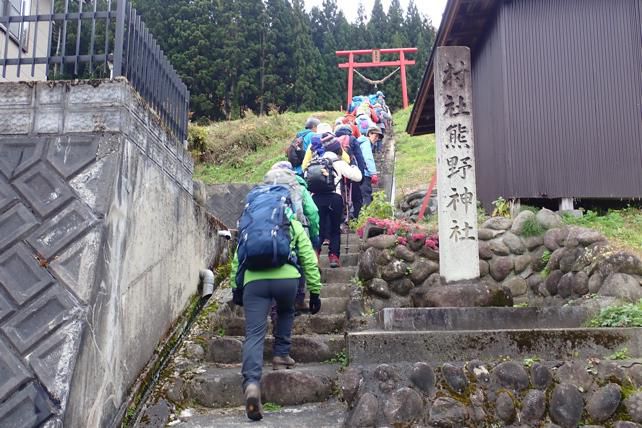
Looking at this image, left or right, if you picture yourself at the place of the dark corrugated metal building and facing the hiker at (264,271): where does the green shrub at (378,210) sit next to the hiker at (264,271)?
right

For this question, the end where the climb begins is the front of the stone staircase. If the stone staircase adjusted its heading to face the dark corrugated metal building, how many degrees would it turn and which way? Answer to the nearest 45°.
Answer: approximately 135° to its left

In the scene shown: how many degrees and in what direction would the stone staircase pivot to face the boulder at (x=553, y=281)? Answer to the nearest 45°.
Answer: approximately 90° to its left

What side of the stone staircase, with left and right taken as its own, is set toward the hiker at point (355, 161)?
back

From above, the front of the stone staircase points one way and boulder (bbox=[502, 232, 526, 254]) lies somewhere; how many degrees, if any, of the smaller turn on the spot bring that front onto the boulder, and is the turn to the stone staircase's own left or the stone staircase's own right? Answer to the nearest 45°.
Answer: approximately 90° to the stone staircase's own left

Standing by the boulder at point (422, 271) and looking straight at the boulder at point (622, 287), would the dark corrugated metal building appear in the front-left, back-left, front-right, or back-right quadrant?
front-left

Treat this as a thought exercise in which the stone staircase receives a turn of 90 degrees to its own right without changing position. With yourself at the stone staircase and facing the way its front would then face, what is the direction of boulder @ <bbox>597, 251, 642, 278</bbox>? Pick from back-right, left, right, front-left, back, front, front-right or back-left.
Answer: back

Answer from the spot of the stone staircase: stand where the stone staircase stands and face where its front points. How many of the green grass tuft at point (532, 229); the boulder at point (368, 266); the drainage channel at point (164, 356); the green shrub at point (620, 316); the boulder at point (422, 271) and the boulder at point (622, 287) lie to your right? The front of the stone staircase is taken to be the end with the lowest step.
1

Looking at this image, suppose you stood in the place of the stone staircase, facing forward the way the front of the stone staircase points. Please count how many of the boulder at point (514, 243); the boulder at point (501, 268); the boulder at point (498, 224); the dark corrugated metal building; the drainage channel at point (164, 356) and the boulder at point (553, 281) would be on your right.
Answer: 1

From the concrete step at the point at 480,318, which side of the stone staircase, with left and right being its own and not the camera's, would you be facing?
left

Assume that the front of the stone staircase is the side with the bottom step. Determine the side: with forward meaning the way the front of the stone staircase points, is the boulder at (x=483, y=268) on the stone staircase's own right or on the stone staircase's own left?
on the stone staircase's own left

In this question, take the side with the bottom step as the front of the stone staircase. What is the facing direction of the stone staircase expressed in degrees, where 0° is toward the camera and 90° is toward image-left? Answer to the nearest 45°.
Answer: approximately 0°

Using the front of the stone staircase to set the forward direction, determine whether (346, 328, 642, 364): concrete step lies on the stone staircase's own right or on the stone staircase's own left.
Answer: on the stone staircase's own left

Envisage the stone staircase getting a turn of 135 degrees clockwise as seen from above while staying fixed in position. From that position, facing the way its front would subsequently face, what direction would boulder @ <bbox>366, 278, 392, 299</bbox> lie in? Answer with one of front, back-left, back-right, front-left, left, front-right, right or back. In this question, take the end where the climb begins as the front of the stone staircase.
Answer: right

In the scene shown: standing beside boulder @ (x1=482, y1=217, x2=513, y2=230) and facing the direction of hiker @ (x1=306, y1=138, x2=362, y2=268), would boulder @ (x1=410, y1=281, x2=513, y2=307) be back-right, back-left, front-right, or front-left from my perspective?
front-left

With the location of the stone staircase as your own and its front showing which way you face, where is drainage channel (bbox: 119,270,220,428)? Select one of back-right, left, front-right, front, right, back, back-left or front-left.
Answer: right

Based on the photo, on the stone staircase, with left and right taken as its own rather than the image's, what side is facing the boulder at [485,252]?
left
